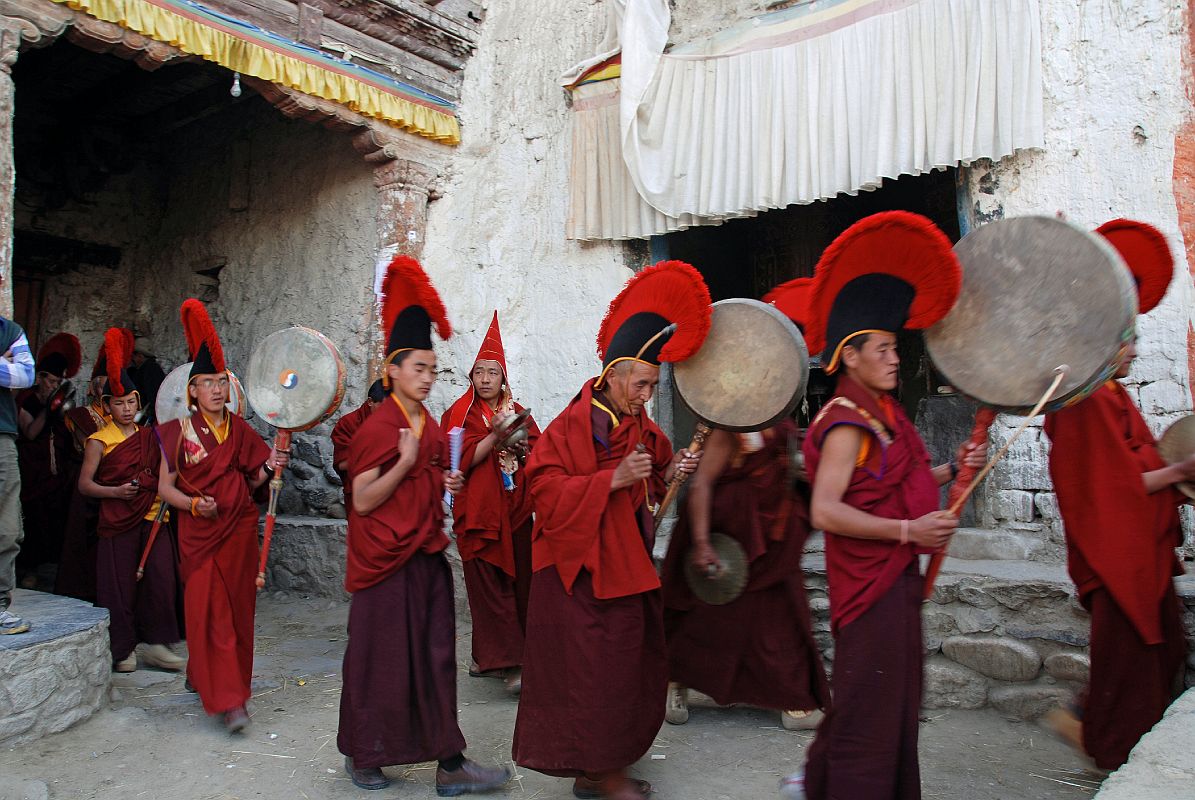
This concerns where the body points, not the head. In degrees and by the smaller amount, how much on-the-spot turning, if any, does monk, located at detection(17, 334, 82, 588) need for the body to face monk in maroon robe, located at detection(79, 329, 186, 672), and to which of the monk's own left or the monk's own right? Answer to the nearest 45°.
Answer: approximately 45° to the monk's own right

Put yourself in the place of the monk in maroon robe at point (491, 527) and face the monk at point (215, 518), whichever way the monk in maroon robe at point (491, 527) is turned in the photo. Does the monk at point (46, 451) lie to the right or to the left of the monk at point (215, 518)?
right
